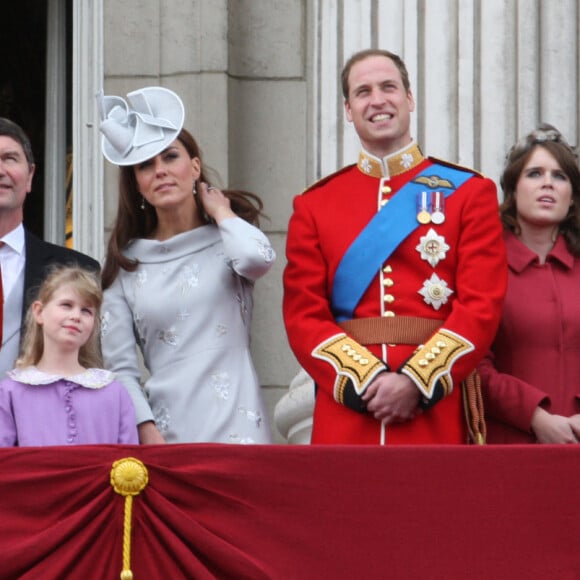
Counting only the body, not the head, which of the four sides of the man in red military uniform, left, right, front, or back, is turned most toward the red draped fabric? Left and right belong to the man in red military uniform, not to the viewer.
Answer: front

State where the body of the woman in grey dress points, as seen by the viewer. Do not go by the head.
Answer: toward the camera

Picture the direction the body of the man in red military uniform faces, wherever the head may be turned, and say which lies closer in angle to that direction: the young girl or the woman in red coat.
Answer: the young girl

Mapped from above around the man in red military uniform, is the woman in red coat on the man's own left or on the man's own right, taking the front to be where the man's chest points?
on the man's own left

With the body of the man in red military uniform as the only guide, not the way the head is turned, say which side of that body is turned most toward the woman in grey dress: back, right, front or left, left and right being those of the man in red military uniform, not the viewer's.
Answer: right

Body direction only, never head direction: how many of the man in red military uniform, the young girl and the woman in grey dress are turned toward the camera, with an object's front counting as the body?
3

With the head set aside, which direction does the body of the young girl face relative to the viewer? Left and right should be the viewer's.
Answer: facing the viewer

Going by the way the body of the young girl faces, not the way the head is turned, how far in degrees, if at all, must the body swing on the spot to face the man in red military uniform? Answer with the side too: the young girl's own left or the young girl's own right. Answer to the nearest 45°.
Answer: approximately 90° to the young girl's own left

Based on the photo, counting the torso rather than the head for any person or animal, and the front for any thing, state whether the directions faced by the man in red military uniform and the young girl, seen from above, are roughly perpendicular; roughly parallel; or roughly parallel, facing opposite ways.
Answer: roughly parallel
